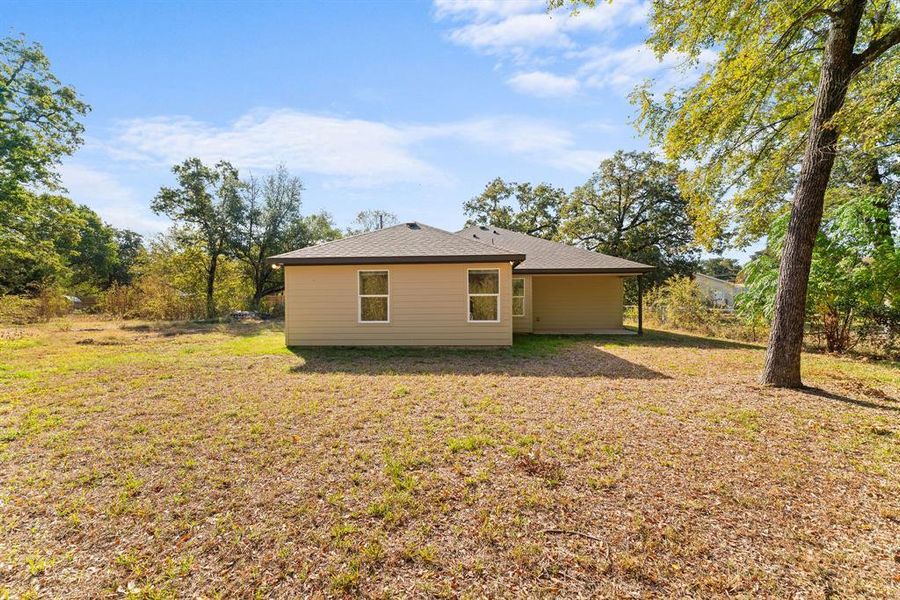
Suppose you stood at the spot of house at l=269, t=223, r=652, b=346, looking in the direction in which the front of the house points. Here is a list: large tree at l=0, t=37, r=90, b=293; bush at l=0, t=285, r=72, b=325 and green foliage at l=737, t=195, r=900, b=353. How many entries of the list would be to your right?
1

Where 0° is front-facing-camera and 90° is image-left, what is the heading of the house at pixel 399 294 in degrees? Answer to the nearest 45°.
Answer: approximately 180°

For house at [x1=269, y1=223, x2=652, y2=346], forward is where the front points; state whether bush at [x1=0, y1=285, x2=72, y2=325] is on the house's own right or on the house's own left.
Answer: on the house's own left

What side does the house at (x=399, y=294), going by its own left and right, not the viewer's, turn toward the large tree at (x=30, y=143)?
left

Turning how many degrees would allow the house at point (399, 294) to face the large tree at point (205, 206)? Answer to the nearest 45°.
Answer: approximately 45° to its left

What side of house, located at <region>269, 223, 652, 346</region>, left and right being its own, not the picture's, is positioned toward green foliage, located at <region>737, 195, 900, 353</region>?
right
